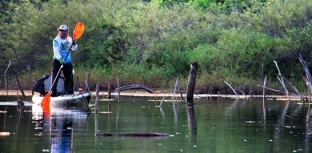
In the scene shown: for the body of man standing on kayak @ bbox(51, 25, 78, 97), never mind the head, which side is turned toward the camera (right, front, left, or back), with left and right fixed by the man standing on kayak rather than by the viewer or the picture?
front
